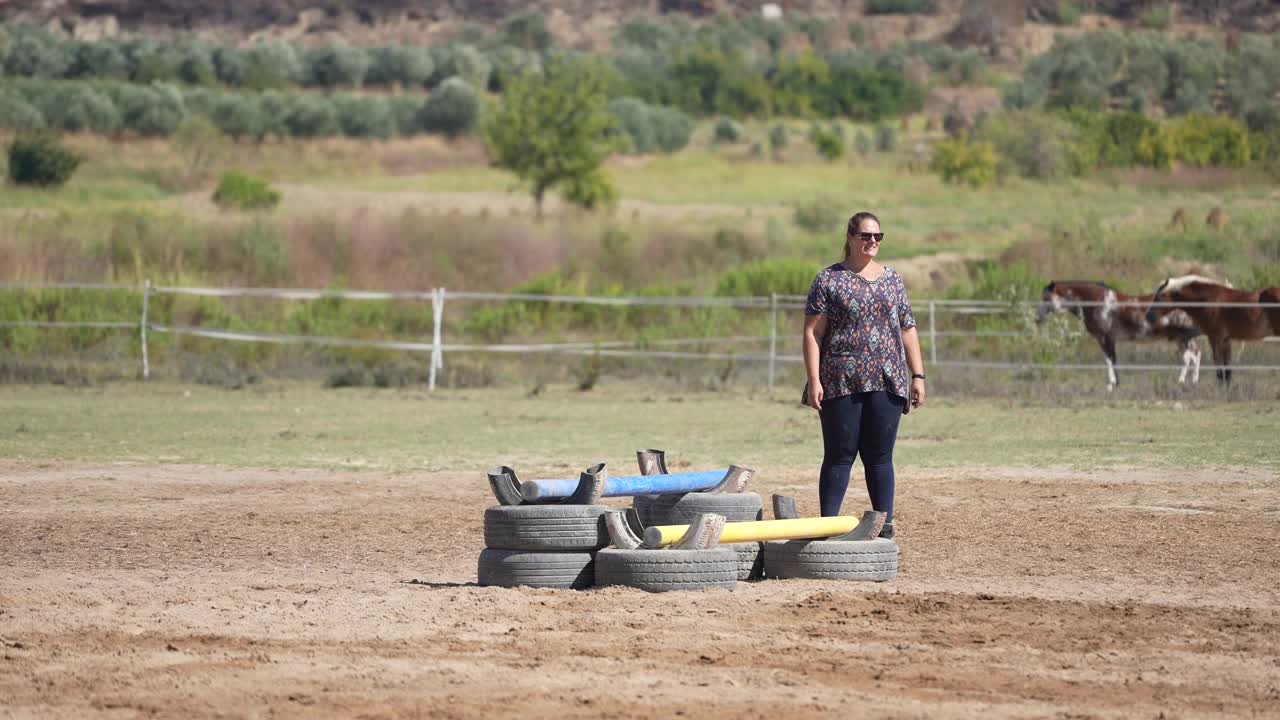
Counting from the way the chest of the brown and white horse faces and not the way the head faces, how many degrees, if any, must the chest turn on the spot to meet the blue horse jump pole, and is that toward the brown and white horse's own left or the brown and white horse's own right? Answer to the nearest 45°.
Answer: approximately 90° to the brown and white horse's own left

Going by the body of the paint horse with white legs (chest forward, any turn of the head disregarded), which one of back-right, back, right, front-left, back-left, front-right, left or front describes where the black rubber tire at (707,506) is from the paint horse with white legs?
left

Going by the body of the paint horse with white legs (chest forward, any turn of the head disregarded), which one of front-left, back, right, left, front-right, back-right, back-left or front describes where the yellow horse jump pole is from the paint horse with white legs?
left

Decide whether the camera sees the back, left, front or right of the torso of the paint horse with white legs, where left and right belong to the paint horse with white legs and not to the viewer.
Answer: left

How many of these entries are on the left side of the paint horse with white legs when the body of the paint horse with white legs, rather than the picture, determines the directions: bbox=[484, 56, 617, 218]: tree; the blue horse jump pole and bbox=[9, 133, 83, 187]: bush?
1

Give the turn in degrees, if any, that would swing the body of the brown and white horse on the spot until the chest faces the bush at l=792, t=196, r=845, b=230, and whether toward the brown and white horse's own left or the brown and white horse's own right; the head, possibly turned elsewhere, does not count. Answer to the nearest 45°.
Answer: approximately 90° to the brown and white horse's own right

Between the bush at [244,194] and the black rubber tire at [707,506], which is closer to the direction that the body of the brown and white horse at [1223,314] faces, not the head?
the bush

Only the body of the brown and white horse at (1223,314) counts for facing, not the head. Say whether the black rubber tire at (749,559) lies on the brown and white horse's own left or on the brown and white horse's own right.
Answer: on the brown and white horse's own left

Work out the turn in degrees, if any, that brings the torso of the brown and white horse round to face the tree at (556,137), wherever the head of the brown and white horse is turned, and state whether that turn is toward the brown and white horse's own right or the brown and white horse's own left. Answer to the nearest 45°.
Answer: approximately 45° to the brown and white horse's own right

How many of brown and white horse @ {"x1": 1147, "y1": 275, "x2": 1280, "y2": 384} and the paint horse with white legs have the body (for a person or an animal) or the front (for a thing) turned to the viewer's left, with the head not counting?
2

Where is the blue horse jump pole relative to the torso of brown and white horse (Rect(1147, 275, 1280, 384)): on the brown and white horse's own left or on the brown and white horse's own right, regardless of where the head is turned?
on the brown and white horse's own left

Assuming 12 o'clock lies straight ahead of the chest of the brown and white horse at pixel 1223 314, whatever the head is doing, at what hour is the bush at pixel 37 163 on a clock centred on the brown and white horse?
The bush is roughly at 1 o'clock from the brown and white horse.

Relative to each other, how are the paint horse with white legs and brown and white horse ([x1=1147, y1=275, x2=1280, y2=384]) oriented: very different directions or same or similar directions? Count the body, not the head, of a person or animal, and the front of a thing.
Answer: same or similar directions

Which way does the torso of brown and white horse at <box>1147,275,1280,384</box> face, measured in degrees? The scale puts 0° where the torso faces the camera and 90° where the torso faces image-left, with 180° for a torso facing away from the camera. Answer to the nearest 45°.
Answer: approximately 90°

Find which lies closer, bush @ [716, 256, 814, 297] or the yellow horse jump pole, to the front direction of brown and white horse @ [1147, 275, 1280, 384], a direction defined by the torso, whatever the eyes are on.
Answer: the bush
